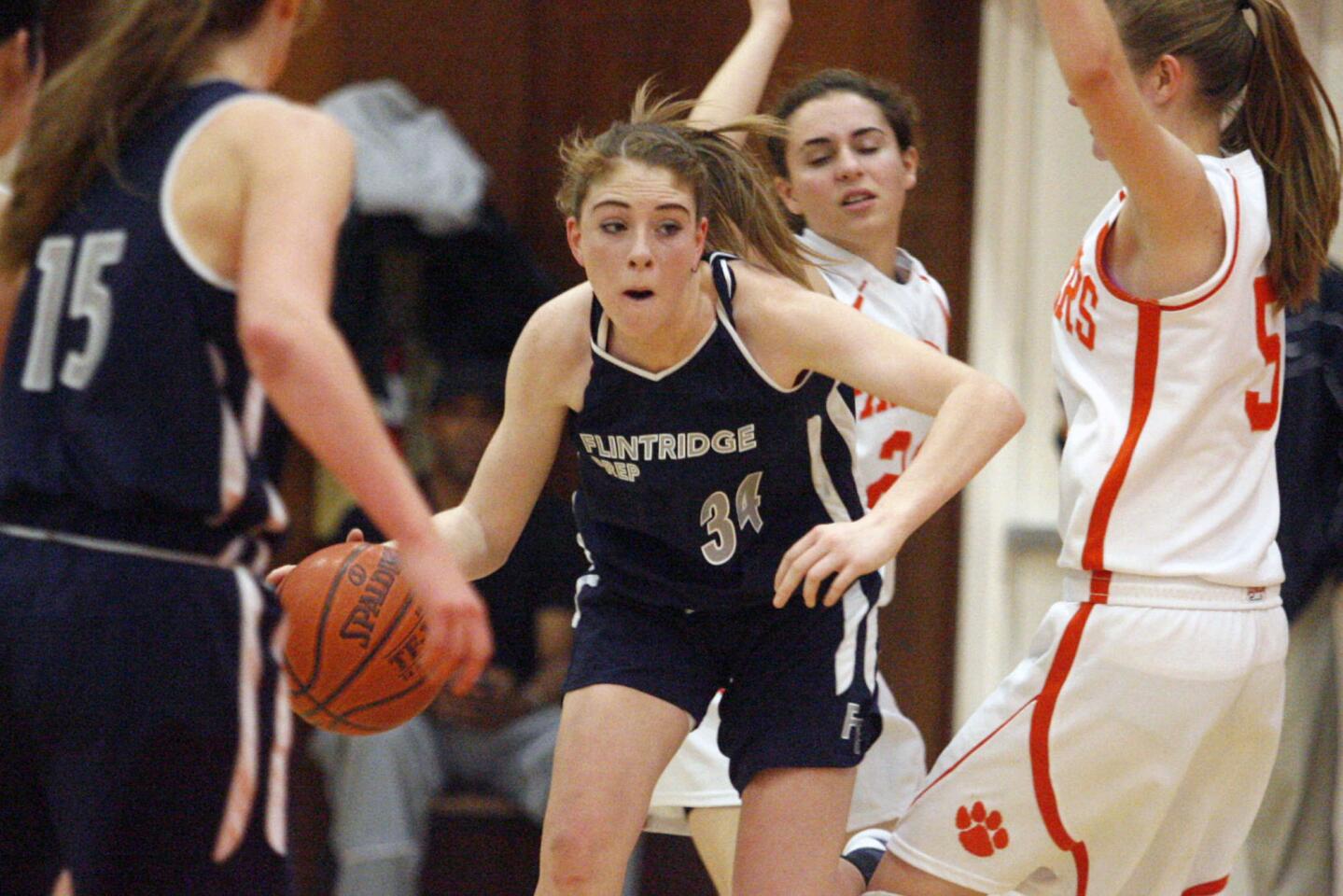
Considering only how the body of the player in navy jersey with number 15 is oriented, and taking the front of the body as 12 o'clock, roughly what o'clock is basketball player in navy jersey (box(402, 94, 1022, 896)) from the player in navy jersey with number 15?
The basketball player in navy jersey is roughly at 12 o'clock from the player in navy jersey with number 15.

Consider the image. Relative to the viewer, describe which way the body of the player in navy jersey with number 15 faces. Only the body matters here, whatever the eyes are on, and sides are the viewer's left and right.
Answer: facing away from the viewer and to the right of the viewer
